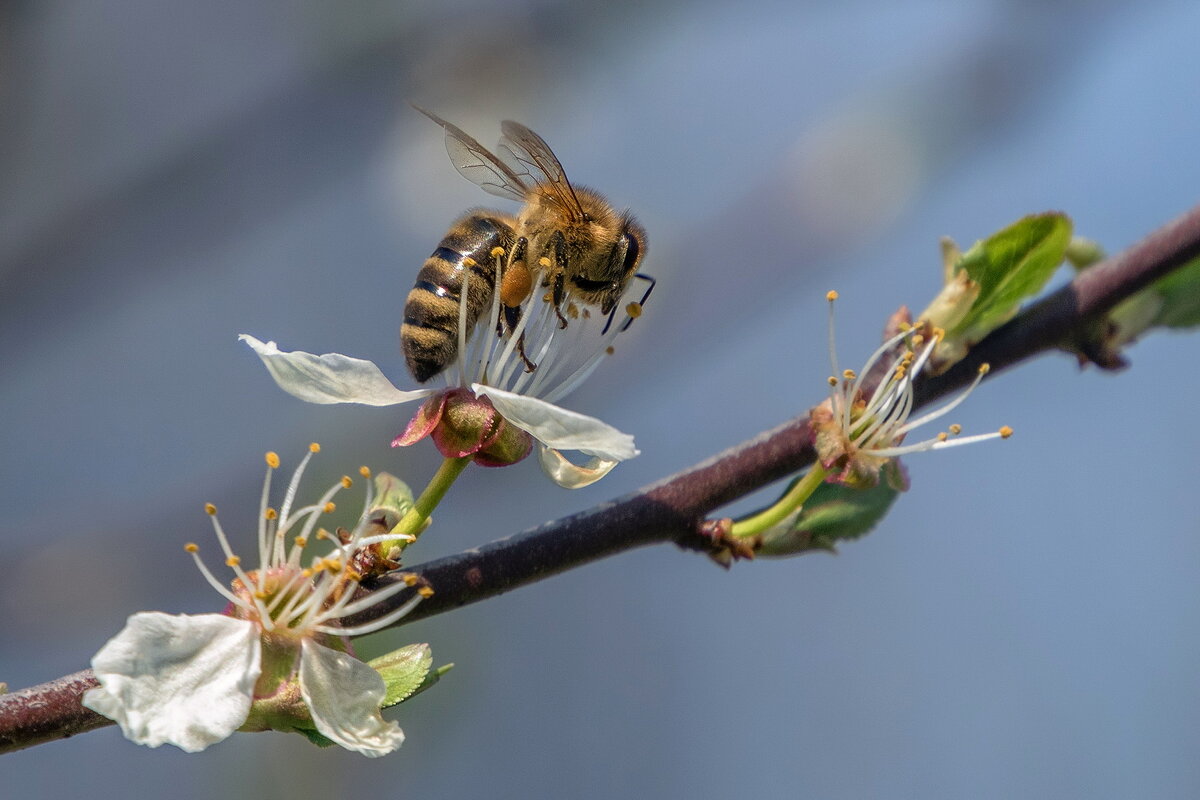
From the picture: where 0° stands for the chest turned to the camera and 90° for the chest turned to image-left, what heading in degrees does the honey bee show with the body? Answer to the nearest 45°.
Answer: approximately 270°
